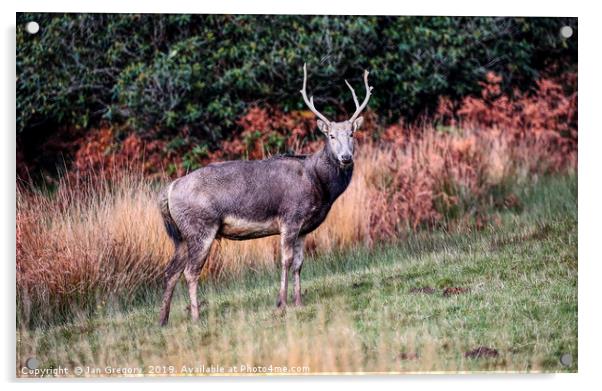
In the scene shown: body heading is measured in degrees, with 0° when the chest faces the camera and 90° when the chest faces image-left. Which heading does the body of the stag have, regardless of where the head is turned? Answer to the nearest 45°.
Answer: approximately 270°
